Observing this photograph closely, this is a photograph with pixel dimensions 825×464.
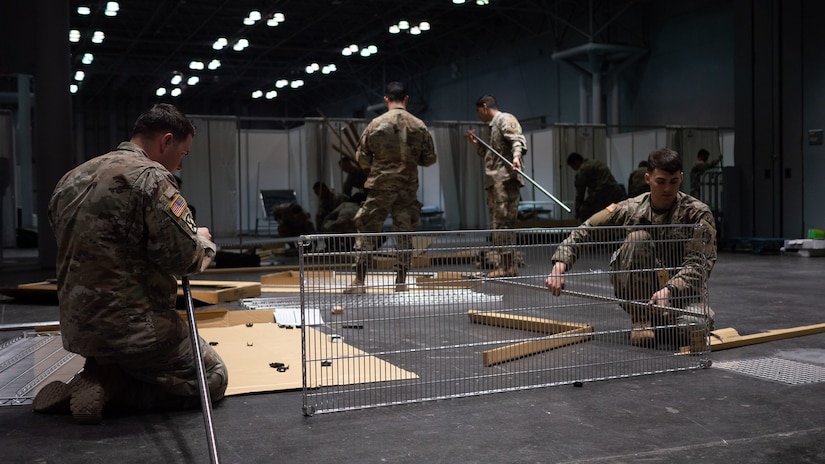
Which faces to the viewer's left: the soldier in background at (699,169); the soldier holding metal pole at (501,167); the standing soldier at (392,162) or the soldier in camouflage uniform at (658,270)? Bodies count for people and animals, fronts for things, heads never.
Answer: the soldier holding metal pole

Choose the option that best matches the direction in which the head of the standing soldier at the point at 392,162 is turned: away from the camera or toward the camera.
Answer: away from the camera

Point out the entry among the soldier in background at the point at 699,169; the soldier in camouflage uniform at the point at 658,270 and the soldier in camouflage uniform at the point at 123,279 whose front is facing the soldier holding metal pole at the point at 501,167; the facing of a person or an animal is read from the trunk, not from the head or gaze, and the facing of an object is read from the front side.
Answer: the soldier in camouflage uniform at the point at 123,279

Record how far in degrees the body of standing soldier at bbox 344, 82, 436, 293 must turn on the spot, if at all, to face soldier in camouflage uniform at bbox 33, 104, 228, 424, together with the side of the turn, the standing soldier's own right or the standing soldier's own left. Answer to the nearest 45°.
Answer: approximately 180°

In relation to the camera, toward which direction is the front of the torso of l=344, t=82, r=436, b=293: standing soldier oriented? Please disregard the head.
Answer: away from the camera

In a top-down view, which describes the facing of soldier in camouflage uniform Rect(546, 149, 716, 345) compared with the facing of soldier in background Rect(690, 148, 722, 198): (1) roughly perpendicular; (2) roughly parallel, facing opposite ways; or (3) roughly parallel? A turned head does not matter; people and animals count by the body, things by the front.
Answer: roughly perpendicular

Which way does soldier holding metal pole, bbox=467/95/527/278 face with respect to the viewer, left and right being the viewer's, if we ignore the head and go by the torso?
facing to the left of the viewer

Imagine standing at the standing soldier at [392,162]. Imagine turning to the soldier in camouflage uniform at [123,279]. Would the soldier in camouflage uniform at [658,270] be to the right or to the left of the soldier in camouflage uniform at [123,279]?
left

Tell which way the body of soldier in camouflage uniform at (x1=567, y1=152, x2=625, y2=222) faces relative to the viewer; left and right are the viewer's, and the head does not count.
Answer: facing to the left of the viewer
